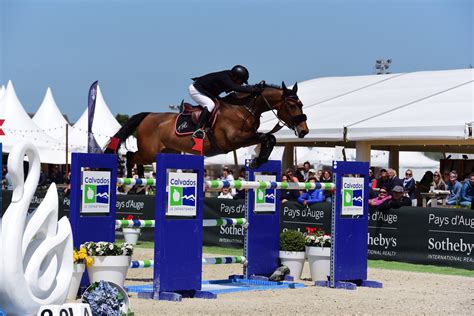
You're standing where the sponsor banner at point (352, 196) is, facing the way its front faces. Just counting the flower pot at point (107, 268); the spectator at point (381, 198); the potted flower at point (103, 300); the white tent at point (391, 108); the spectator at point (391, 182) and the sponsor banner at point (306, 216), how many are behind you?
4

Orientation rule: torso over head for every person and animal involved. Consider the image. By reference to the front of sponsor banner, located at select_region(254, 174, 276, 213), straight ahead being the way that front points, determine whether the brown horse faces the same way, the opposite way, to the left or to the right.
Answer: to the left

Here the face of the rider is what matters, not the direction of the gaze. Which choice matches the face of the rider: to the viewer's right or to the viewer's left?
to the viewer's right

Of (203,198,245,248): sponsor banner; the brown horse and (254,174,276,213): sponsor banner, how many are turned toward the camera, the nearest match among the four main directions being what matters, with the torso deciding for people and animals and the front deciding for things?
2

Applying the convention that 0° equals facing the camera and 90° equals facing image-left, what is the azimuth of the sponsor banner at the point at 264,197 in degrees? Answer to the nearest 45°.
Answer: approximately 0°

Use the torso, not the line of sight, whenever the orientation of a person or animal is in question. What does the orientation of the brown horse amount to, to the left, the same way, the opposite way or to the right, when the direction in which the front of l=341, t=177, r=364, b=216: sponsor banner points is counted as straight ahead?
to the left

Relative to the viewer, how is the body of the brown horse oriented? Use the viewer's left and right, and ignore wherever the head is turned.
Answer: facing to the right of the viewer

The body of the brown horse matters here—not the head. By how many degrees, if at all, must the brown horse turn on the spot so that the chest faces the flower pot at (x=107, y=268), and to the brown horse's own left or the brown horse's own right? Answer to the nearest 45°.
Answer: approximately 135° to the brown horse's own right

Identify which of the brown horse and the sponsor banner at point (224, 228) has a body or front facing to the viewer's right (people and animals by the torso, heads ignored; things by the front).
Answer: the brown horse
